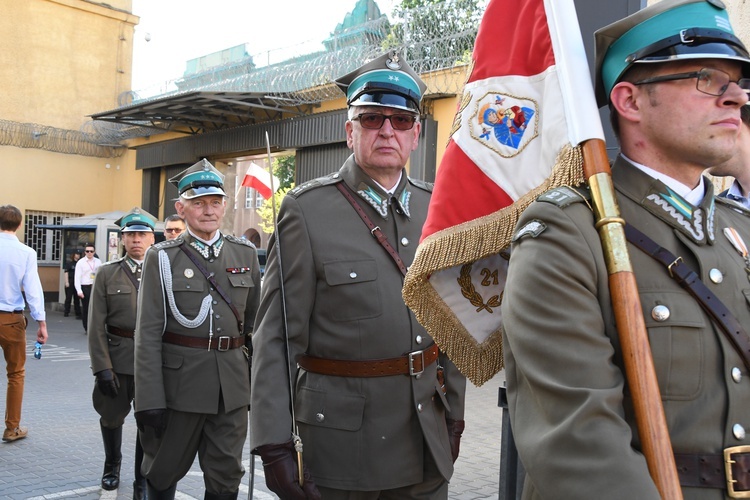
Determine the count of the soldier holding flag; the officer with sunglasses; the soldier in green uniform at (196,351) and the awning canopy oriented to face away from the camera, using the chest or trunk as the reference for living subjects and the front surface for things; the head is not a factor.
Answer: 0

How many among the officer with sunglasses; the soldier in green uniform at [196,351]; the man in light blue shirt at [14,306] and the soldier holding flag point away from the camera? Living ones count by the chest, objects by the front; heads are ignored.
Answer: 1

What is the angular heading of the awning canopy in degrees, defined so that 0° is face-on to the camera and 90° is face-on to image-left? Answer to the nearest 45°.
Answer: approximately 45°

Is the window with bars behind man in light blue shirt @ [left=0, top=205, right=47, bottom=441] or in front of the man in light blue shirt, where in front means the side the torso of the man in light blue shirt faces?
in front

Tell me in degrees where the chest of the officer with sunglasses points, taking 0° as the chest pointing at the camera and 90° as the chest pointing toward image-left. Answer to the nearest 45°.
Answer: approximately 315°

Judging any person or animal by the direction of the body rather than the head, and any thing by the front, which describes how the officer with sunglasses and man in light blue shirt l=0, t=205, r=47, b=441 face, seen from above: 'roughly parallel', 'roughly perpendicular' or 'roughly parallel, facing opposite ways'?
roughly parallel, facing opposite ways

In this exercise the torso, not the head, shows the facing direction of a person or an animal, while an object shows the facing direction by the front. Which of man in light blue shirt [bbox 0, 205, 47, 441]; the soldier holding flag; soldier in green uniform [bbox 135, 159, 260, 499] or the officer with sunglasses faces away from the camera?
the man in light blue shirt

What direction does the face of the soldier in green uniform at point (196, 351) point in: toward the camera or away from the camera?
toward the camera

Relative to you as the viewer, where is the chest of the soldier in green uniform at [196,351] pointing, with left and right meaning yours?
facing the viewer and to the right of the viewer

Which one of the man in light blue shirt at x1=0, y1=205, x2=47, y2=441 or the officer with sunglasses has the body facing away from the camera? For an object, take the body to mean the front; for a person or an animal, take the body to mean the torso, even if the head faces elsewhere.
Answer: the man in light blue shirt

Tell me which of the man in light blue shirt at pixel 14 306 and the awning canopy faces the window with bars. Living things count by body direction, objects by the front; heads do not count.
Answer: the man in light blue shirt

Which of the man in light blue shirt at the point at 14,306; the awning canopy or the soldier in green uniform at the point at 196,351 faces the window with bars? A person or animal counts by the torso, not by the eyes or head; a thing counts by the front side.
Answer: the man in light blue shirt

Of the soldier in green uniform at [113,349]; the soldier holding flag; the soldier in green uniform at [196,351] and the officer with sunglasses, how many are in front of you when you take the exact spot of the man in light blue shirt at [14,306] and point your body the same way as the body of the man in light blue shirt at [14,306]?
0

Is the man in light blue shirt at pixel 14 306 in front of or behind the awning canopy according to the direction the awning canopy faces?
in front

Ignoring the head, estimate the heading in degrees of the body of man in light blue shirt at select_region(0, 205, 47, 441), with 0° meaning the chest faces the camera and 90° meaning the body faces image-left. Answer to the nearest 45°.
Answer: approximately 180°

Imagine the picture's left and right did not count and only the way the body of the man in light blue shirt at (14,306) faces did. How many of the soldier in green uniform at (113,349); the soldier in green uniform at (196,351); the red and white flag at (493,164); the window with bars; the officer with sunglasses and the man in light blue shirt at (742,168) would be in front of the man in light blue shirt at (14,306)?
1
